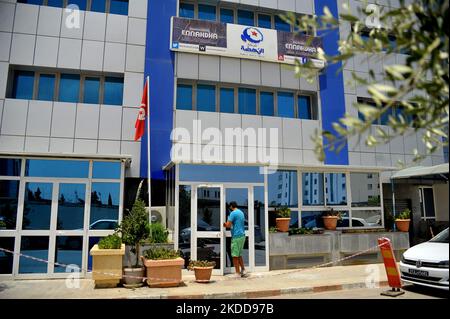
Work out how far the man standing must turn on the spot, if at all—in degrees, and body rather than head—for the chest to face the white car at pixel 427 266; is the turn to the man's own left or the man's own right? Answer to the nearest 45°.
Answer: approximately 180°

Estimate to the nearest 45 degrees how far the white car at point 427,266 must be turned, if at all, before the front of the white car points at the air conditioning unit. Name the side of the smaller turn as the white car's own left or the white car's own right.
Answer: approximately 45° to the white car's own right

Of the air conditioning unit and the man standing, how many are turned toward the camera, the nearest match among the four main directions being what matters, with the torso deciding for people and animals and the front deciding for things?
1

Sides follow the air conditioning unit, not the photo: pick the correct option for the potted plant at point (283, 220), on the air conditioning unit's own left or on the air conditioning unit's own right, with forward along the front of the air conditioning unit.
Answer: on the air conditioning unit's own left

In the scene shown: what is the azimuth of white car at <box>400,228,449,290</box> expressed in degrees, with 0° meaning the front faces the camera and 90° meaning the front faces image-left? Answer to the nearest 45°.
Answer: approximately 45°

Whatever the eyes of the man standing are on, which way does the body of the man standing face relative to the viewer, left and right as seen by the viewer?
facing away from the viewer and to the left of the viewer
